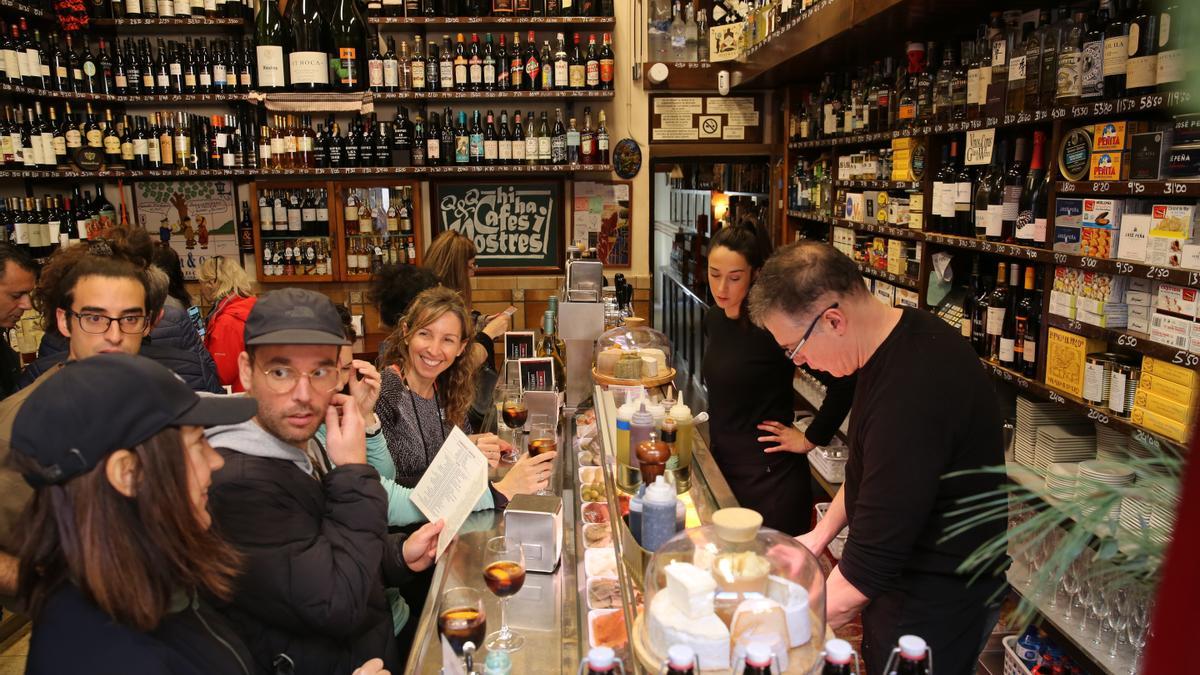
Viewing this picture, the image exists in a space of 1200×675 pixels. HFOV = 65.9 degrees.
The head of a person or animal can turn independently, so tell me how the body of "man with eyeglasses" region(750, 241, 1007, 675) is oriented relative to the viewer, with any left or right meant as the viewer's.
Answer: facing to the left of the viewer

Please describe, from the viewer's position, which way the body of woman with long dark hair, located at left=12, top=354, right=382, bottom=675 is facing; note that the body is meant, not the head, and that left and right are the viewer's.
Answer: facing to the right of the viewer

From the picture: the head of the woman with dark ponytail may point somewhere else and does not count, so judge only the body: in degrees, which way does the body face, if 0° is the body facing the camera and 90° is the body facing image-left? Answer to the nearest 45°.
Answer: approximately 45°

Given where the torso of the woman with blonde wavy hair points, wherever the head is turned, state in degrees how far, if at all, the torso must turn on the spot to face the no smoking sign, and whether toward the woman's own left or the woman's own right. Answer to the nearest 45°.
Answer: approximately 90° to the woman's own left

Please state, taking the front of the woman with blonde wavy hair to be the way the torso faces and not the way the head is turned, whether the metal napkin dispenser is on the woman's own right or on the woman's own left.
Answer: on the woman's own left

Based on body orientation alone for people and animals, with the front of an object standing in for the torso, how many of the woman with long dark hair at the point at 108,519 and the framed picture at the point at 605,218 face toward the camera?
1

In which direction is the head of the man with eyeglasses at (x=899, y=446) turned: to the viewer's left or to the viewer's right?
to the viewer's left

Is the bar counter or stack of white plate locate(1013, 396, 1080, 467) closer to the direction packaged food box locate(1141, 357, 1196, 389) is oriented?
the bar counter

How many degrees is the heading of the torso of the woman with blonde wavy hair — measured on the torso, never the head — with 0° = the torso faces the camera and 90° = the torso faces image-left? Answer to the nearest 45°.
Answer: approximately 315°

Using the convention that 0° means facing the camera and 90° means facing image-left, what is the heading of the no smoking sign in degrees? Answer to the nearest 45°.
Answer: approximately 0°

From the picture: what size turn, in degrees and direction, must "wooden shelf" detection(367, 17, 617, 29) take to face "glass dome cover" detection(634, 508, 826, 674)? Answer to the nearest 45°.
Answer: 0° — it already faces it

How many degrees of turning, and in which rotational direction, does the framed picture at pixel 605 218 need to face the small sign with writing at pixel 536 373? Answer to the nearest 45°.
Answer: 0° — it already faces it

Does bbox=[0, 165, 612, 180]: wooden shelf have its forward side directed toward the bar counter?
yes
